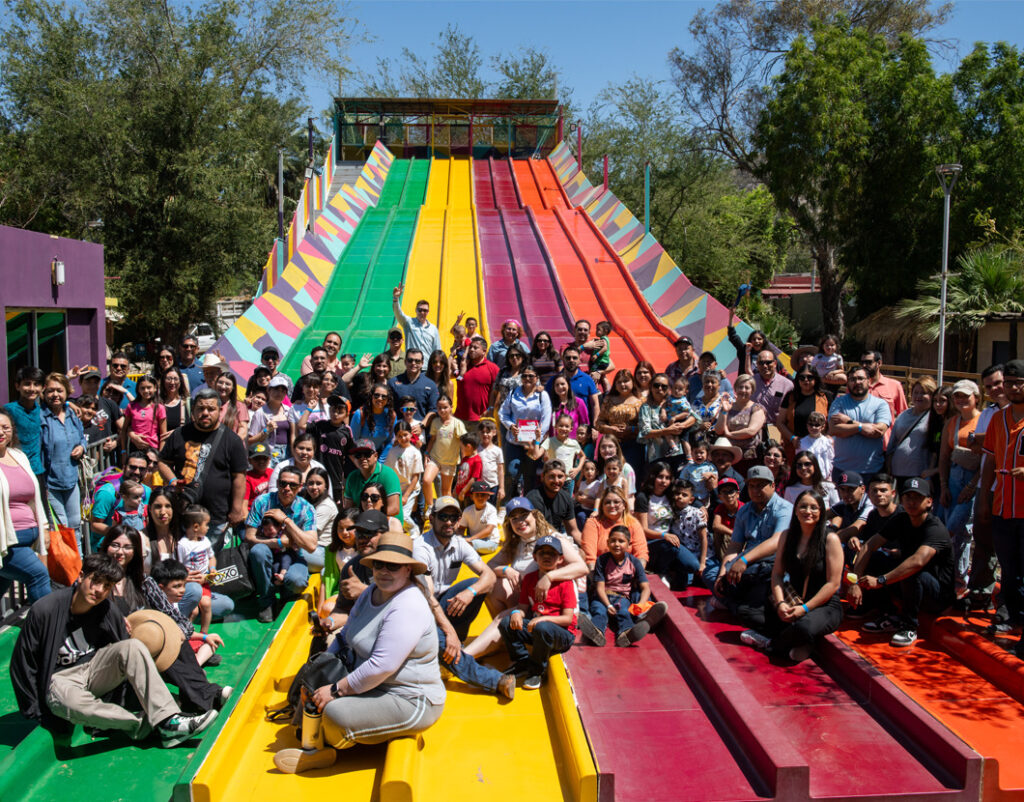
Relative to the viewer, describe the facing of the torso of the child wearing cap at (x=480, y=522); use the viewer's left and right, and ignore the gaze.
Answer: facing the viewer

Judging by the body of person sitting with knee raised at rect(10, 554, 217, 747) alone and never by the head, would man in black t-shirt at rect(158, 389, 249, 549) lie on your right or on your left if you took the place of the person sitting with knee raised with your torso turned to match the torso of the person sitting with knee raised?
on your left

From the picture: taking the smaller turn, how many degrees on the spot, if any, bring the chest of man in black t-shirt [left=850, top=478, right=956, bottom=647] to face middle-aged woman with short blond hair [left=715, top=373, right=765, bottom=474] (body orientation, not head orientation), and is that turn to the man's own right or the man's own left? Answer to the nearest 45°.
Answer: approximately 90° to the man's own right

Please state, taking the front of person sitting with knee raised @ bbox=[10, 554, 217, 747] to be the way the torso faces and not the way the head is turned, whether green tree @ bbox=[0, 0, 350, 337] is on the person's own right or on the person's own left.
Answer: on the person's own left

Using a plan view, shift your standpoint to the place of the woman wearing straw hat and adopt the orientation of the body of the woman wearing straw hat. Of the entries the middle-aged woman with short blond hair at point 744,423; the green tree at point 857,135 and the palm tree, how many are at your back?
3

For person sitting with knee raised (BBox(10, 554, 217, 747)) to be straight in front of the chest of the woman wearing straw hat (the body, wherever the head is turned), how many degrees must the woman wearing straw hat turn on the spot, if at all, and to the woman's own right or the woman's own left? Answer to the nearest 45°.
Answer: approximately 45° to the woman's own right

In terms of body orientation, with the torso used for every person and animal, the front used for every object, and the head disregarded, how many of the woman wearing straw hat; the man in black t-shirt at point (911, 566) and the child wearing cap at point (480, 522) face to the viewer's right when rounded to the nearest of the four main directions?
0

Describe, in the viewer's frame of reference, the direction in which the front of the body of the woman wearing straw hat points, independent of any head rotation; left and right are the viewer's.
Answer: facing the viewer and to the left of the viewer

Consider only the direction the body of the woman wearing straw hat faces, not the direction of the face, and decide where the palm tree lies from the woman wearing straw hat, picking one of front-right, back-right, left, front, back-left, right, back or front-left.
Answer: back

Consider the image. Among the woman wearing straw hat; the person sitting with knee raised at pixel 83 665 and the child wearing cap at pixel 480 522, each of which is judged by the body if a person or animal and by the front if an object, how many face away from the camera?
0

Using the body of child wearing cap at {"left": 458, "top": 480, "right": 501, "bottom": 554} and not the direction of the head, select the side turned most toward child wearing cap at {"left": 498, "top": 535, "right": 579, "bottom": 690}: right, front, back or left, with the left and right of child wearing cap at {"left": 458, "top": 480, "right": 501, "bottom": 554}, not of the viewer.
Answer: front

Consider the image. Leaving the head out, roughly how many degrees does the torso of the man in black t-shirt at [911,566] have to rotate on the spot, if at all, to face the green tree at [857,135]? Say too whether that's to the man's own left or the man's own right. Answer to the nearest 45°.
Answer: approximately 135° to the man's own right

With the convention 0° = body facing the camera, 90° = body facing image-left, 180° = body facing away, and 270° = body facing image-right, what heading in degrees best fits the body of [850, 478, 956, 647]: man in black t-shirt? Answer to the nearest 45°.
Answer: approximately 45°

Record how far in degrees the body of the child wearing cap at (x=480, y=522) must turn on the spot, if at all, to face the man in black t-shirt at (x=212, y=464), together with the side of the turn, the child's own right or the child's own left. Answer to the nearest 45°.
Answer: approximately 90° to the child's own right

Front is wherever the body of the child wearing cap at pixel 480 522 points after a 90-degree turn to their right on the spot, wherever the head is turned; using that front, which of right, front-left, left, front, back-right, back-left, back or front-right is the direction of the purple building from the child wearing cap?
front-right

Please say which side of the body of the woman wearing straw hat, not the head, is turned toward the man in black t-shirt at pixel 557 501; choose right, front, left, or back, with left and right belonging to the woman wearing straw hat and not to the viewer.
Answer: back

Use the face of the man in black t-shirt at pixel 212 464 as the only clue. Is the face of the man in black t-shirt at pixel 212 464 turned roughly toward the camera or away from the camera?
toward the camera

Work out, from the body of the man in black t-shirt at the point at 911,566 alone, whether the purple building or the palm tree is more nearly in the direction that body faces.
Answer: the purple building

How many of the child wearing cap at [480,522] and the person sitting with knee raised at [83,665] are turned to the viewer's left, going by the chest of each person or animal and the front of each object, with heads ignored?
0
